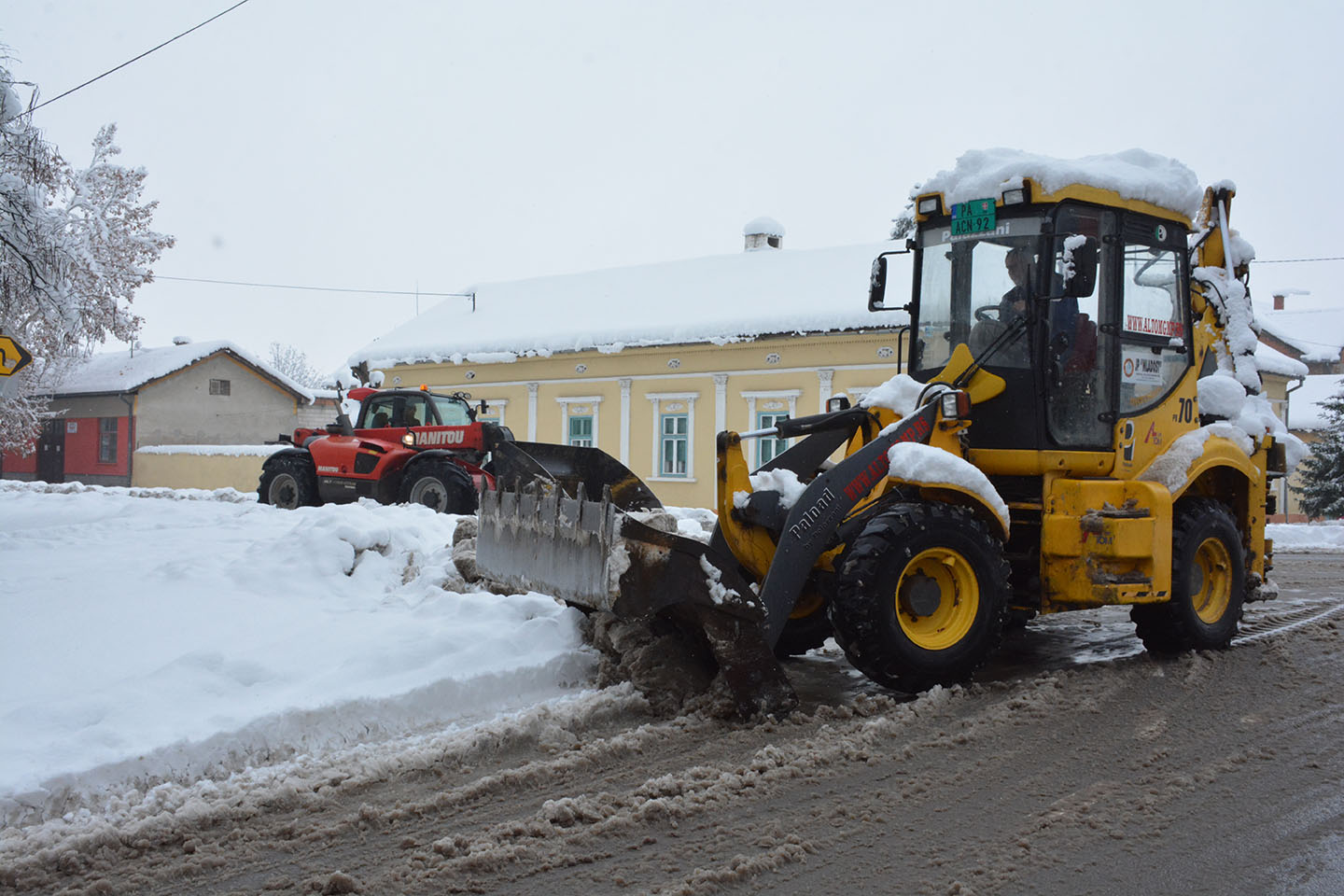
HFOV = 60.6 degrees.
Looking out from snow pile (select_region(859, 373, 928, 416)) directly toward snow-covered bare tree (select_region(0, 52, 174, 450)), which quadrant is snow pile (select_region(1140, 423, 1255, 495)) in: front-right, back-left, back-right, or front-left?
back-right

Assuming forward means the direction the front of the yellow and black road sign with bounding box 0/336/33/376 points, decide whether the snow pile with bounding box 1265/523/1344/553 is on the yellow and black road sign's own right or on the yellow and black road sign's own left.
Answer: on the yellow and black road sign's own left

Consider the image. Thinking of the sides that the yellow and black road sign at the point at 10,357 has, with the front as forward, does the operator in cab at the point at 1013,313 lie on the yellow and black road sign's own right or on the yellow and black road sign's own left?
on the yellow and black road sign's own left

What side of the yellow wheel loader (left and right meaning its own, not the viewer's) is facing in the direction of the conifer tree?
back

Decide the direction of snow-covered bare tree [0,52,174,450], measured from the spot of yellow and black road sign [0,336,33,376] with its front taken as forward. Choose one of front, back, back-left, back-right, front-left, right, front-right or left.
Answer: back

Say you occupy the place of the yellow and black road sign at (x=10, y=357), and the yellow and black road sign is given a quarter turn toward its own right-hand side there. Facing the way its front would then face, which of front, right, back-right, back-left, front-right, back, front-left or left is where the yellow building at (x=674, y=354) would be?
back-right

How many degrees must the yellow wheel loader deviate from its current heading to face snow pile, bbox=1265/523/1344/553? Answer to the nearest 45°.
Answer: approximately 180°

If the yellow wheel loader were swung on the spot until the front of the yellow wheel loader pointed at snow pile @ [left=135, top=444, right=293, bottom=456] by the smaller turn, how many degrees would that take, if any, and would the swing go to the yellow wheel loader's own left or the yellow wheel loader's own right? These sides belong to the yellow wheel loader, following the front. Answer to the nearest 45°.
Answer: approximately 90° to the yellow wheel loader's own right

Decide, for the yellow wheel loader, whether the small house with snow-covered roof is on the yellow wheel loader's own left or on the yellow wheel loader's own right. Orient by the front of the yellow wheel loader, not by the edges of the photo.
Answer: on the yellow wheel loader's own right

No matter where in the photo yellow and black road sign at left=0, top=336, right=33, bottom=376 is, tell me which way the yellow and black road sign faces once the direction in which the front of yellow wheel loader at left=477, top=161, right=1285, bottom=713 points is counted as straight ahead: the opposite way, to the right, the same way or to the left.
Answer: to the left

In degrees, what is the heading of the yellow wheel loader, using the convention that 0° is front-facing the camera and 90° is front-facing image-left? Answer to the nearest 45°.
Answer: approximately 45°

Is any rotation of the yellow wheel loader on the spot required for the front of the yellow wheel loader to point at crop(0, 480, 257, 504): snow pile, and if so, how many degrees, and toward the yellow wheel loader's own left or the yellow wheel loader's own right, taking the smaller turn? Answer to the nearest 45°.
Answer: approximately 90° to the yellow wheel loader's own right

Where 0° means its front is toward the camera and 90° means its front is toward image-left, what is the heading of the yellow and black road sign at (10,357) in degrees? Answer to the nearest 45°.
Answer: approximately 0°
